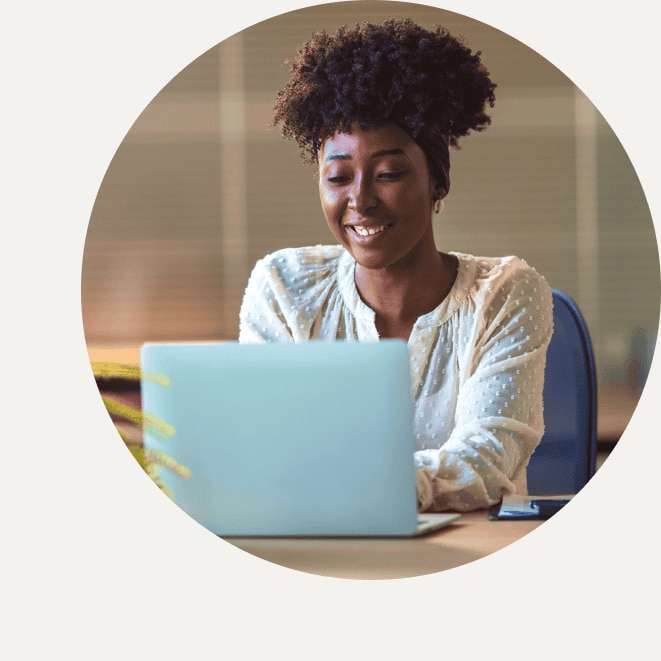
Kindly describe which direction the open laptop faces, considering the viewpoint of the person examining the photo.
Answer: facing away from the viewer and to the right of the viewer

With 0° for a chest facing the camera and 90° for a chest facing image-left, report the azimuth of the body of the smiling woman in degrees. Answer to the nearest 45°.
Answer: approximately 0°

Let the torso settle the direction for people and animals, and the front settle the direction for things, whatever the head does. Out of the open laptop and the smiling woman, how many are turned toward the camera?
1
